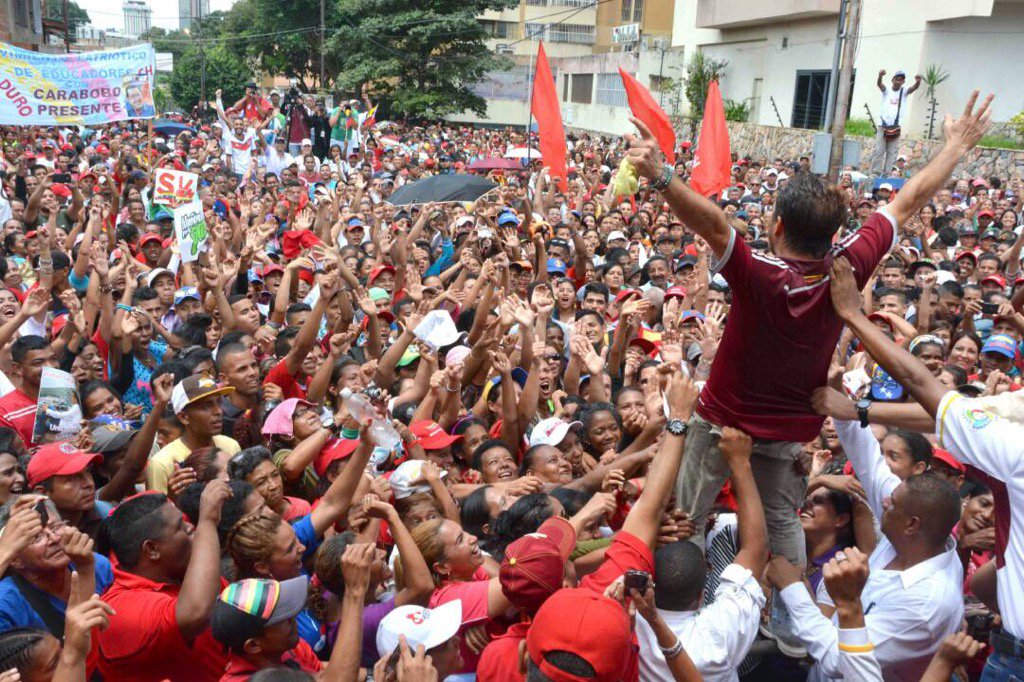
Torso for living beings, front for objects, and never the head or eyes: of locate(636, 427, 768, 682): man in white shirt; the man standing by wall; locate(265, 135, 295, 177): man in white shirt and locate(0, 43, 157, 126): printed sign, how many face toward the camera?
3

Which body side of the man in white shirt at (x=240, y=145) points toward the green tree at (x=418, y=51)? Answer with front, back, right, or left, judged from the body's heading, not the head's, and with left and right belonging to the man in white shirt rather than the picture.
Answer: back

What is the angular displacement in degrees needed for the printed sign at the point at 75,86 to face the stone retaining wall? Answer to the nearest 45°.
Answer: approximately 90° to its left

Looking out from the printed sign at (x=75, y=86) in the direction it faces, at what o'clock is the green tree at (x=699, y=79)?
The green tree is roughly at 8 o'clock from the printed sign.

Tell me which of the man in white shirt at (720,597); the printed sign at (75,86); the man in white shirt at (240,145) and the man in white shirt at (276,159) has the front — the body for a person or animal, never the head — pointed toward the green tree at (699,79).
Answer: the man in white shirt at (720,597)

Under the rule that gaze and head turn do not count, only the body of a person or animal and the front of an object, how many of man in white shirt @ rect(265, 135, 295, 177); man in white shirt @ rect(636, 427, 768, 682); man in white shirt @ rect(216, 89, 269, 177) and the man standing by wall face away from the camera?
1

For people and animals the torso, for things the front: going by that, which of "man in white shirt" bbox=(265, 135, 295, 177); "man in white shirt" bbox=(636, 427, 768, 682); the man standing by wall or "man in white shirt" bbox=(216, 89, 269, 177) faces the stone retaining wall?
"man in white shirt" bbox=(636, 427, 768, 682)

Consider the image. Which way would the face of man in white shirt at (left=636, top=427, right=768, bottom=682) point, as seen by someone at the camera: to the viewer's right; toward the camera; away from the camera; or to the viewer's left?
away from the camera

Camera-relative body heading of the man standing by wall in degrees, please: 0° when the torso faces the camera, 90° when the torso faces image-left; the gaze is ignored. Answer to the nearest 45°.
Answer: approximately 0°

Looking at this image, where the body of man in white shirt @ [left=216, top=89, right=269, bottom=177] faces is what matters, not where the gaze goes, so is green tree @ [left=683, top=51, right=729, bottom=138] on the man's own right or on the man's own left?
on the man's own left

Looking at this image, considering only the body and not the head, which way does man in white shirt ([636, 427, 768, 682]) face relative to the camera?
away from the camera

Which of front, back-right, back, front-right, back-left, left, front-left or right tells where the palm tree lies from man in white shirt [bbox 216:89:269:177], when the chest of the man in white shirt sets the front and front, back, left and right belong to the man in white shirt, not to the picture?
left

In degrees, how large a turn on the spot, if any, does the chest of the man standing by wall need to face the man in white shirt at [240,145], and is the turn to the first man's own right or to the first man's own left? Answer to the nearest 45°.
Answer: approximately 45° to the first man's own right

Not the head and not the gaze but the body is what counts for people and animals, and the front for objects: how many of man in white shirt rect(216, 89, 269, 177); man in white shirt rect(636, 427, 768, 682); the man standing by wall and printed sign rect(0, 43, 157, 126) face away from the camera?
1
